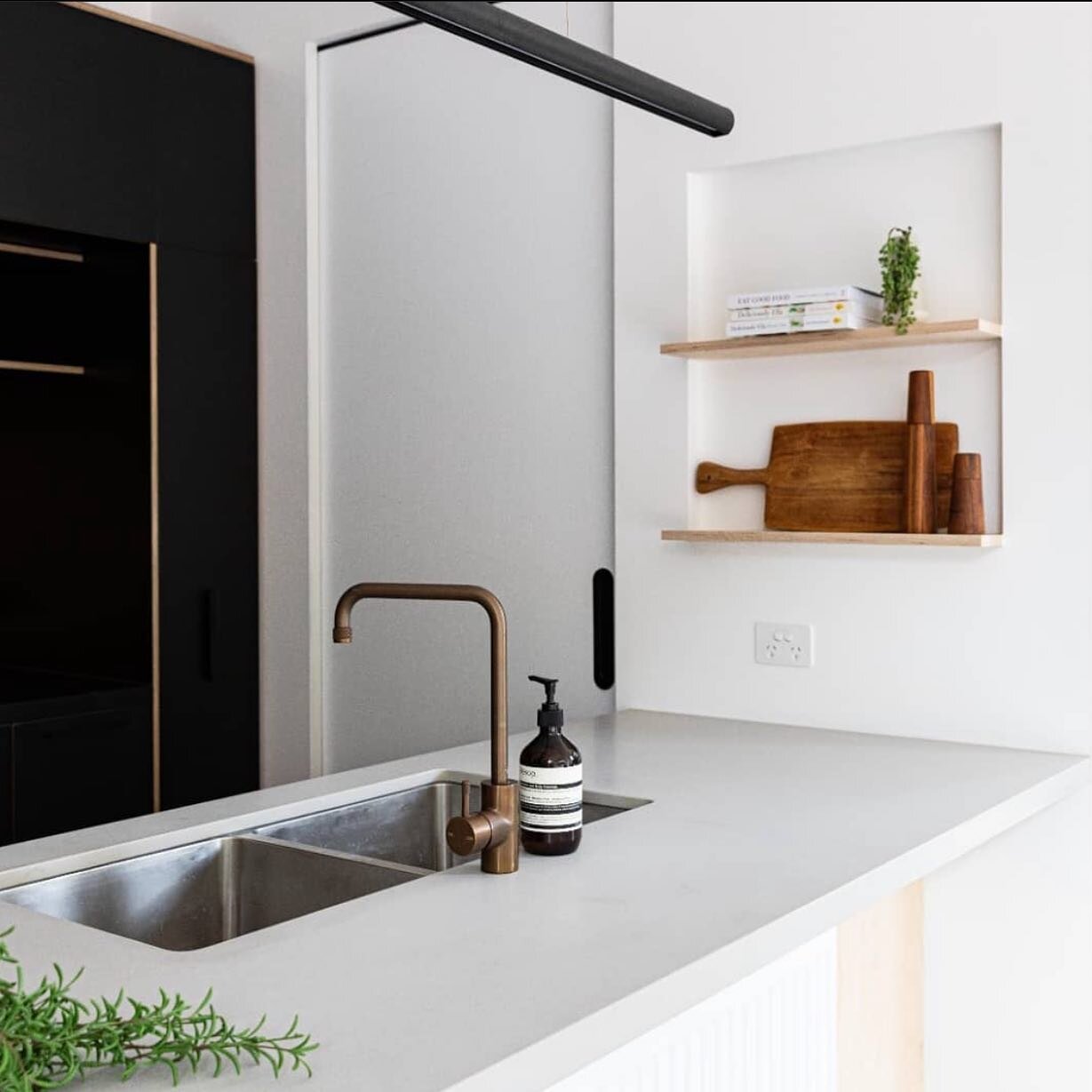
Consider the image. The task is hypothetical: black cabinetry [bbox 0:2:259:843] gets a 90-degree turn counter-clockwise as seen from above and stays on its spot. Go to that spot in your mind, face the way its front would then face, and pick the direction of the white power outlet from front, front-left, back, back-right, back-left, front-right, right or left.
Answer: right

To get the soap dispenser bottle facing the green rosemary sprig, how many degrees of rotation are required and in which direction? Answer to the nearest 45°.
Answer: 0° — it already faces it

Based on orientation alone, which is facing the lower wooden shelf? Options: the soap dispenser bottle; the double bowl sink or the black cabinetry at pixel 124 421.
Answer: the black cabinetry

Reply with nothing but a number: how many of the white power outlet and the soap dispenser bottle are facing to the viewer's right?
0

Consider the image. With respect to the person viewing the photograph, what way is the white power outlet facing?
facing the viewer and to the left of the viewer

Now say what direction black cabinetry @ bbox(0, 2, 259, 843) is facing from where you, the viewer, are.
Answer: facing the viewer and to the right of the viewer

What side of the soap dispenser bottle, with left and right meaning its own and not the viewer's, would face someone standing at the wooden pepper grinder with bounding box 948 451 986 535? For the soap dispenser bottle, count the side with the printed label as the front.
back

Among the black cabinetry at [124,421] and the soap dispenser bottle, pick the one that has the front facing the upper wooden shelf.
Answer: the black cabinetry

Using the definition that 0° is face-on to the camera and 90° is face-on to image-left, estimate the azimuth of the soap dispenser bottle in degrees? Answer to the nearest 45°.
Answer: approximately 45°
